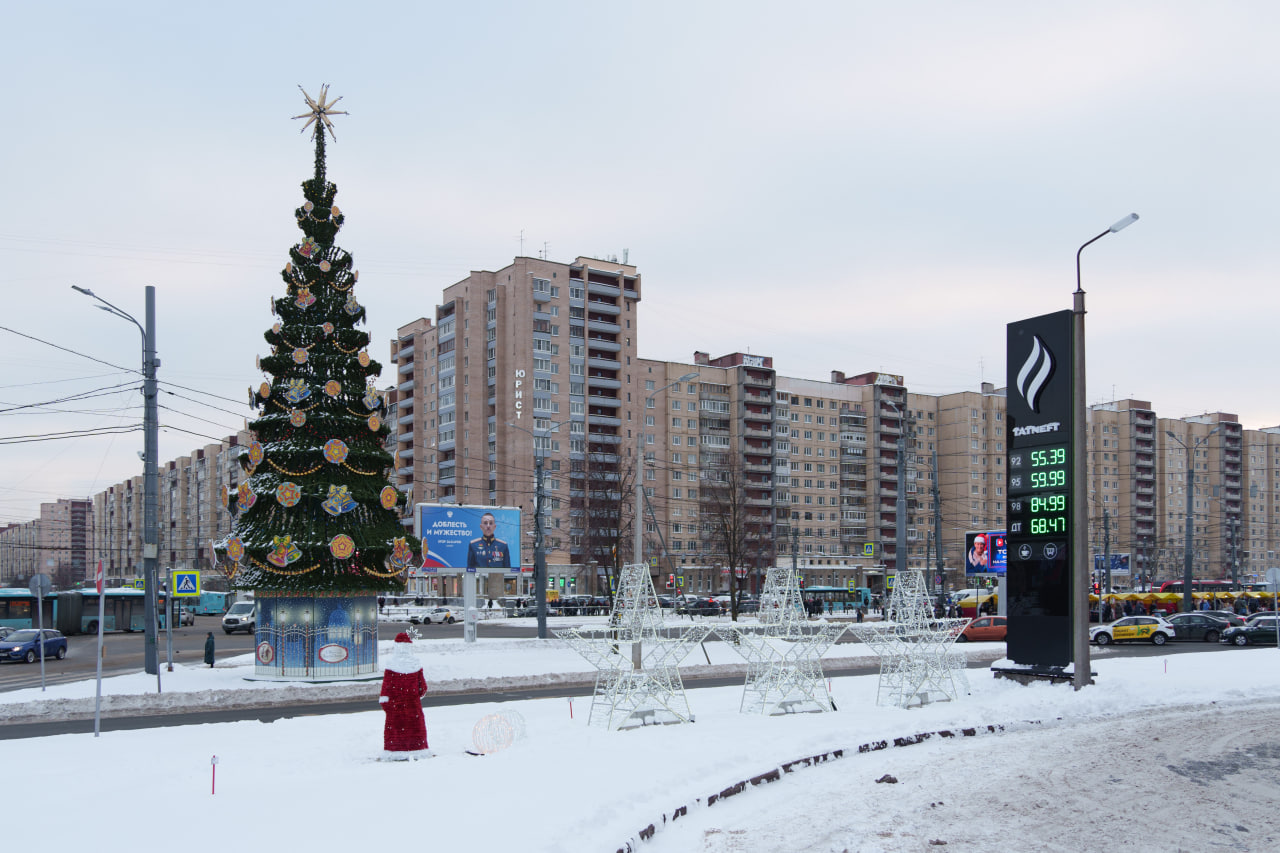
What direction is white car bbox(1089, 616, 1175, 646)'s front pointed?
to the viewer's left

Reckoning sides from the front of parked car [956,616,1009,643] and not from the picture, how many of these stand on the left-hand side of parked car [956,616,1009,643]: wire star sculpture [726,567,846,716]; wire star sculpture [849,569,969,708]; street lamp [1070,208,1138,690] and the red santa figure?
4

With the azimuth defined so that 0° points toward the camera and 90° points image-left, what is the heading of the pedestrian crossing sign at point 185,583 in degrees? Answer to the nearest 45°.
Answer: approximately 0°

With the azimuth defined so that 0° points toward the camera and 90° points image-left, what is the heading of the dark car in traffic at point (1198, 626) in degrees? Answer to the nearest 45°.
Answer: approximately 90°

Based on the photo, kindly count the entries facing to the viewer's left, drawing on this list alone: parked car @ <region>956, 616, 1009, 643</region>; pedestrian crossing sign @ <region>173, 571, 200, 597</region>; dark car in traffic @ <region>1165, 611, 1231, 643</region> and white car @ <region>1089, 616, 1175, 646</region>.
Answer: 3

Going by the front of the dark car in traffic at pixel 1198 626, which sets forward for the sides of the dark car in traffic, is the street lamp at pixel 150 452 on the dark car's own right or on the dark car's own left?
on the dark car's own left

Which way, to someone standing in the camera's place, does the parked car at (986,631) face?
facing to the left of the viewer

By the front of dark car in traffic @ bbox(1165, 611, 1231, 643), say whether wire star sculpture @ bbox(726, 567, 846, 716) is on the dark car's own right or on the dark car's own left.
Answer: on the dark car's own left

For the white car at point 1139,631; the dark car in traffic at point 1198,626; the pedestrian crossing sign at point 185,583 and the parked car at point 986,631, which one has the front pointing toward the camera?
the pedestrian crossing sign
